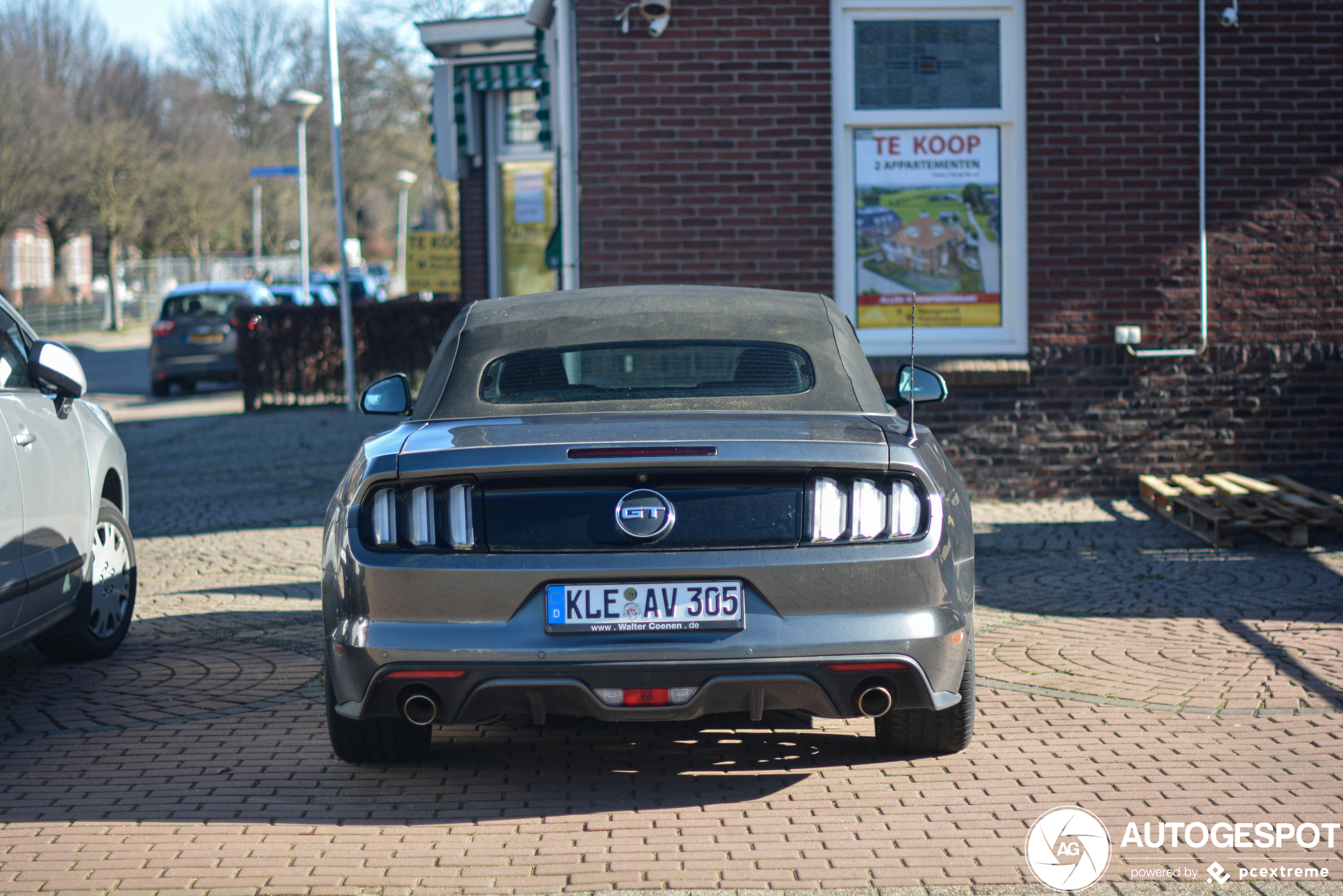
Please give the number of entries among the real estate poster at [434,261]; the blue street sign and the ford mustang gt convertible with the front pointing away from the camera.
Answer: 1

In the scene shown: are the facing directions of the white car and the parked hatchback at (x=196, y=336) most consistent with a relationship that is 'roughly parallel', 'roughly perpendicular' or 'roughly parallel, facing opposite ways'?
roughly parallel

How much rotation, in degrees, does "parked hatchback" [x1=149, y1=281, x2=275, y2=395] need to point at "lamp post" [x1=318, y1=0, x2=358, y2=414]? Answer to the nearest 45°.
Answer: approximately 135° to its right

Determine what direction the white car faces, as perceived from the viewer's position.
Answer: facing away from the viewer and to the right of the viewer

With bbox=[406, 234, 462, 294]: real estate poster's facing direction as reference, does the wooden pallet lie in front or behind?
in front

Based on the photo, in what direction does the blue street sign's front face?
toward the camera

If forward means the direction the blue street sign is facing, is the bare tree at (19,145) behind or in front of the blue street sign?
behind

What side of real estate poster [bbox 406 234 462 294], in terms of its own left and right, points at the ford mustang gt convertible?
front

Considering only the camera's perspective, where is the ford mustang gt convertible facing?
facing away from the viewer

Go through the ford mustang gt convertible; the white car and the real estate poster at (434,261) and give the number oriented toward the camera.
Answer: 1

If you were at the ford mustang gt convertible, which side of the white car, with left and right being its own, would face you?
right

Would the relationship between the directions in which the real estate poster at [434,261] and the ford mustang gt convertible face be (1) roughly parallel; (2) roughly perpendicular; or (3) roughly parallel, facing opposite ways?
roughly parallel, facing opposite ways

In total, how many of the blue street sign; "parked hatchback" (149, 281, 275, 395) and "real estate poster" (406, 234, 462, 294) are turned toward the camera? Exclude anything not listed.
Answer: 2

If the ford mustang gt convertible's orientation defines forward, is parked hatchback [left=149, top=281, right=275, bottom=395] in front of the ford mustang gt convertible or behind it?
in front

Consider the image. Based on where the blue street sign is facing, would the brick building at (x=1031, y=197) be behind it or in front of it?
in front

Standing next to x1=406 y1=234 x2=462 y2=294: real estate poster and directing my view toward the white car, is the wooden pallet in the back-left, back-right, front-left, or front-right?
front-left

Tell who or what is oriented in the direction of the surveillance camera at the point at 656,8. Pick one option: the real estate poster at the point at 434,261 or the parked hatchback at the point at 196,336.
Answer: the real estate poster

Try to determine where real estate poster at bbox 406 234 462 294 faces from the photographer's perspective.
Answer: facing the viewer
